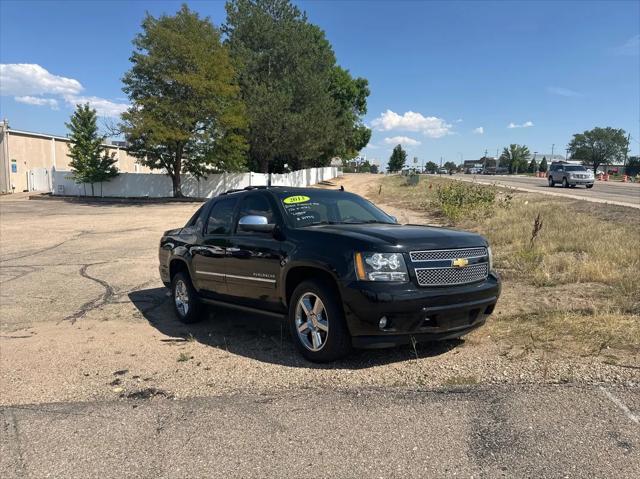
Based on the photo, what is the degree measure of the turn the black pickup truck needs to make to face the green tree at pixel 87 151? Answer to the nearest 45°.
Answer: approximately 180°

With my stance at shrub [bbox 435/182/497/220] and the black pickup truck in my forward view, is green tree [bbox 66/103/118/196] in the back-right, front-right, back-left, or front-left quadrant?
back-right

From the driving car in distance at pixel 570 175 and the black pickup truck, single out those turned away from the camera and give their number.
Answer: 0

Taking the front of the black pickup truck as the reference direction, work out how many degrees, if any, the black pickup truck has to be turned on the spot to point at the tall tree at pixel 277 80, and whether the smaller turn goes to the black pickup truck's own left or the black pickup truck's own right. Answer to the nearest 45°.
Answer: approximately 135° to the black pickup truck's own left

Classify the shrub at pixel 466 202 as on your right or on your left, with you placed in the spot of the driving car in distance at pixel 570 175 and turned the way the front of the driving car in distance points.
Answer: on your right

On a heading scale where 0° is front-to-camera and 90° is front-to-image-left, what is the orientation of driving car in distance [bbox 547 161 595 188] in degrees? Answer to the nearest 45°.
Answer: approximately 315°

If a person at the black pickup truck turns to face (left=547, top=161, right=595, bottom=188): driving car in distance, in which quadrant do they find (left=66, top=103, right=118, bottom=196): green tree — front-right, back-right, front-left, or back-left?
front-left

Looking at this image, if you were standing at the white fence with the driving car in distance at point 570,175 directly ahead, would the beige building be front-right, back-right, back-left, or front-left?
back-left

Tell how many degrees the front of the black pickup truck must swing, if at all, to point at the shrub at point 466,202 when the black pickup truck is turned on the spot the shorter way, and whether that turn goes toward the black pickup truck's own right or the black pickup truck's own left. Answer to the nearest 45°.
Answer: approximately 135° to the black pickup truck's own left

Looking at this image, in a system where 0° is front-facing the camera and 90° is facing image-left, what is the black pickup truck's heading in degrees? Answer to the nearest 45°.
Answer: approximately 315°

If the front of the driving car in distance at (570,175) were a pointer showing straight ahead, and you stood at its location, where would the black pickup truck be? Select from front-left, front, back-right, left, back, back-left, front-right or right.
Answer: front-right

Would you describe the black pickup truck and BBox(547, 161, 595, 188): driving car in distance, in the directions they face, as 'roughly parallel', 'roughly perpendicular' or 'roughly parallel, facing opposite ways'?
roughly parallel

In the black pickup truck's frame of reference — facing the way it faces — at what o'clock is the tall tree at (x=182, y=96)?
The tall tree is roughly at 7 o'clock from the black pickup truck.
